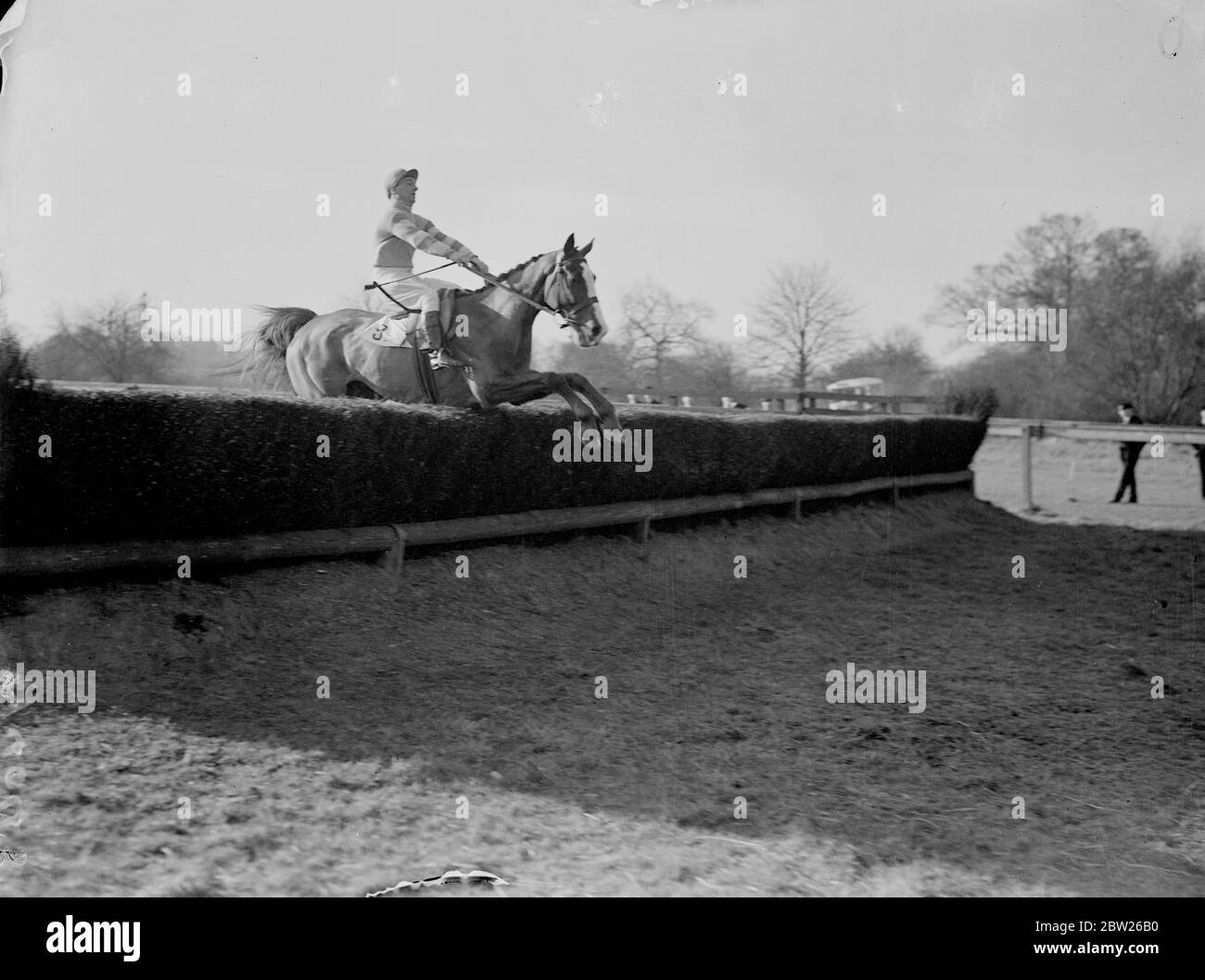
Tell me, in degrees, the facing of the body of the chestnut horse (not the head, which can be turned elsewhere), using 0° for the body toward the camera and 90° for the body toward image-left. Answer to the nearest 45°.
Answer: approximately 270°

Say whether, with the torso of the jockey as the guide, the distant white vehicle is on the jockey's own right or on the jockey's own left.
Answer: on the jockey's own left

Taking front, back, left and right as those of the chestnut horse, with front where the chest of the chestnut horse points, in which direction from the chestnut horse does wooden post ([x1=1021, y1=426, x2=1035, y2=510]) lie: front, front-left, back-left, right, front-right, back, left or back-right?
front-left

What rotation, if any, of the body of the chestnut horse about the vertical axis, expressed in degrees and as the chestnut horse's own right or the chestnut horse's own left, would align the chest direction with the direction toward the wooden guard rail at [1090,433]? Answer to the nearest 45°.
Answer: approximately 45° to the chestnut horse's own left

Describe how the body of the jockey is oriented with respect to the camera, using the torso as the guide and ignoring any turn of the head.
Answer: to the viewer's right
